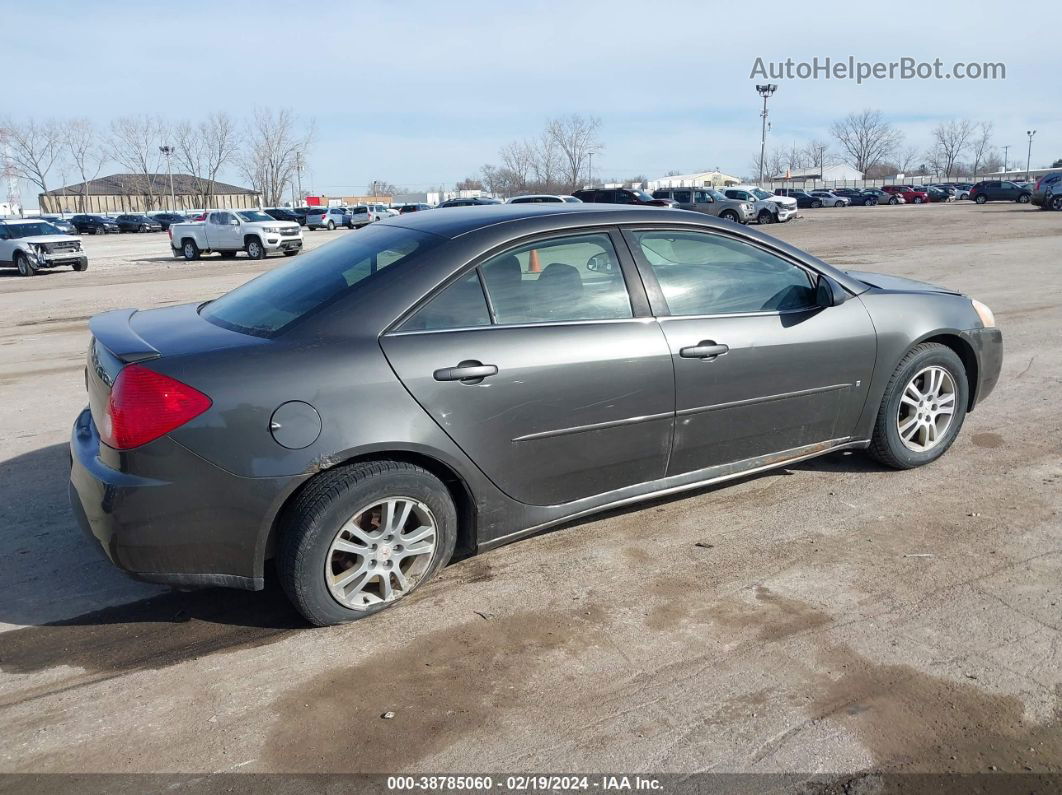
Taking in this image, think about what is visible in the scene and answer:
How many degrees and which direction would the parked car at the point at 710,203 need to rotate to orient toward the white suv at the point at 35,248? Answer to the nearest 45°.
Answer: approximately 90° to its right

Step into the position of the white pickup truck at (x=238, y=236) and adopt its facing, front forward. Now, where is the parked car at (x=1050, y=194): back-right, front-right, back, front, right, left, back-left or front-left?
front-left

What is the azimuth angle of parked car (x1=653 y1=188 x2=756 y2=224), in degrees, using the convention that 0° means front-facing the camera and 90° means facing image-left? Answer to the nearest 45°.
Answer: approximately 315°

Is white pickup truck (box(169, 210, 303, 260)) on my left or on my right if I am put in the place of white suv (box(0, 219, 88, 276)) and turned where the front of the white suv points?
on my left

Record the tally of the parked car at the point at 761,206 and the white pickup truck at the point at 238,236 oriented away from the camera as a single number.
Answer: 0

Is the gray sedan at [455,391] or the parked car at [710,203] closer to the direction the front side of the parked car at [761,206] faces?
the gray sedan

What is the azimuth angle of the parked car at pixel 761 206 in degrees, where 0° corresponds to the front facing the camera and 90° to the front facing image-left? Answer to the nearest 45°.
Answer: approximately 315°

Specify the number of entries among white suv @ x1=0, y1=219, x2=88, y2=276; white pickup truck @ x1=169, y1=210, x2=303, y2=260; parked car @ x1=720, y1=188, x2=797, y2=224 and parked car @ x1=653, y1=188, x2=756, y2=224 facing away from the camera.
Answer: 0

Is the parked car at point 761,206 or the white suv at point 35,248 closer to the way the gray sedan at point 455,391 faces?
the parked car

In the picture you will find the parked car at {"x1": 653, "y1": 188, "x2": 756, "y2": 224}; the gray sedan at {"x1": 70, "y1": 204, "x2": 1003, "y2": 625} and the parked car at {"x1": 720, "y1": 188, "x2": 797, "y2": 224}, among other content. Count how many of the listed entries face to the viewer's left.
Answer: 0

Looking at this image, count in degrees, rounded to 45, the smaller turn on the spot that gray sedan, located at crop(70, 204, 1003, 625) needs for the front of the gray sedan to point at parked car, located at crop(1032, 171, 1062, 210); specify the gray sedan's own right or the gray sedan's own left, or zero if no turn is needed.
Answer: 0° — it already faces it

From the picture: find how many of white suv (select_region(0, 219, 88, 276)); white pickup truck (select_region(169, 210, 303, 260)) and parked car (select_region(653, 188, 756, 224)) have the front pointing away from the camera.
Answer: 0

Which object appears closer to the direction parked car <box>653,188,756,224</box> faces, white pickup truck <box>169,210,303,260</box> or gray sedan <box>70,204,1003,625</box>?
the gray sedan

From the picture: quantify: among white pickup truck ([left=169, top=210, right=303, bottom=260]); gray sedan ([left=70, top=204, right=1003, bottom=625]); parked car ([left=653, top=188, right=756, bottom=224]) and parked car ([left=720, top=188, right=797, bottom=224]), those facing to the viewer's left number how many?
0

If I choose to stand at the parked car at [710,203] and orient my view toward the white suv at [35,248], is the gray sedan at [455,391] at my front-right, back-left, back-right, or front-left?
front-left

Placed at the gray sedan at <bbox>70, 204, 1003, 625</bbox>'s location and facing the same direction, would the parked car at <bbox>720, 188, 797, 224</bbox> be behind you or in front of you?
in front
